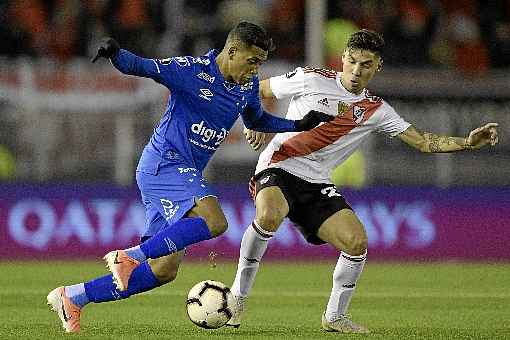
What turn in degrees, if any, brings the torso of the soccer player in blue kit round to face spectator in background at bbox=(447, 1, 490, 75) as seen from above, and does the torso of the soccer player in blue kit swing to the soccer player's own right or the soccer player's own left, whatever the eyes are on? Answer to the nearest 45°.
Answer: approximately 90° to the soccer player's own left

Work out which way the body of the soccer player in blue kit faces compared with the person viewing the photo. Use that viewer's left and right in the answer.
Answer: facing the viewer and to the right of the viewer

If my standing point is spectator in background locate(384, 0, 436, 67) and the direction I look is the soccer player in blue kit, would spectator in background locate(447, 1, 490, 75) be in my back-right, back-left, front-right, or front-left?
back-left
